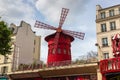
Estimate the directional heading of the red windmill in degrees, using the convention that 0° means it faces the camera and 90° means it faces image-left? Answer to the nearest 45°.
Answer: approximately 0°

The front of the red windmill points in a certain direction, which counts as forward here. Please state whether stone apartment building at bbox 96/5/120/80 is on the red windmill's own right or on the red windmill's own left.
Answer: on the red windmill's own left

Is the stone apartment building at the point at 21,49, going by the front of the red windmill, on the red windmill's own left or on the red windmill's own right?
on the red windmill's own right
